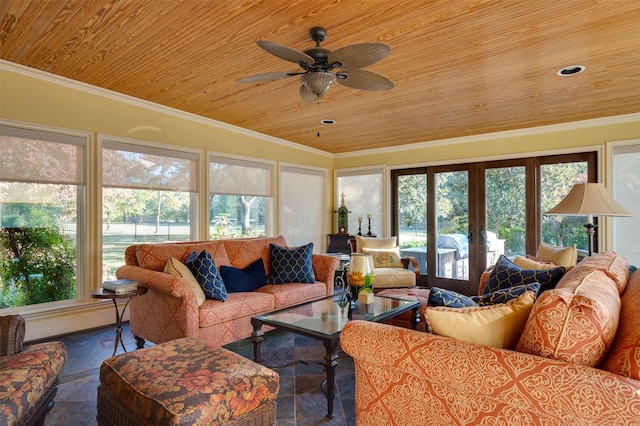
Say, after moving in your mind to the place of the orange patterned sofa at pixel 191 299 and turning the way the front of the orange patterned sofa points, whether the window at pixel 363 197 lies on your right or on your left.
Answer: on your left

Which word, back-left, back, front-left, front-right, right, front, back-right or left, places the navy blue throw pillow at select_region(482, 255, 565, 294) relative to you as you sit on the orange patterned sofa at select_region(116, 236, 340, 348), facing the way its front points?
front

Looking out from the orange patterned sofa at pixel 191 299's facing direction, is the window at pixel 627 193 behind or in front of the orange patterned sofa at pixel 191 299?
in front

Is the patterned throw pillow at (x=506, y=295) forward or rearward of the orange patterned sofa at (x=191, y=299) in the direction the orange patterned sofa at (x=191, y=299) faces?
forward

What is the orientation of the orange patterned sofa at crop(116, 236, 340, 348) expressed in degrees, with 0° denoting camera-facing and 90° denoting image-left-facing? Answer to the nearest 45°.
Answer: approximately 315°

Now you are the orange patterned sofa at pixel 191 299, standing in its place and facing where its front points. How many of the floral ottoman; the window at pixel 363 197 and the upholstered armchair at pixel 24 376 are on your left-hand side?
1

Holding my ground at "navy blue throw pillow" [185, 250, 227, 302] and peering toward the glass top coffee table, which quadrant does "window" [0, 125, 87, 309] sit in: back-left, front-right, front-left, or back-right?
back-right

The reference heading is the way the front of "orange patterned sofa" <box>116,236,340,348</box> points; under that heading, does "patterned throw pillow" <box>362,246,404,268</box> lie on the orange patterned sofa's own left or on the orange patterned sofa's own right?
on the orange patterned sofa's own left

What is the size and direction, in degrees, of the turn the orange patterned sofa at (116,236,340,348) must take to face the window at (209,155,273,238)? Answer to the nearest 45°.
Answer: approximately 135° to its left

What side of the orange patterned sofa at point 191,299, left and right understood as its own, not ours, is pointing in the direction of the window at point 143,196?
back

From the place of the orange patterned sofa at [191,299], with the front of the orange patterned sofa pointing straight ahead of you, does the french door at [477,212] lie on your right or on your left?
on your left
